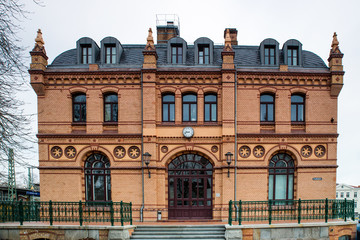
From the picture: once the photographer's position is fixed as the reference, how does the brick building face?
facing the viewer

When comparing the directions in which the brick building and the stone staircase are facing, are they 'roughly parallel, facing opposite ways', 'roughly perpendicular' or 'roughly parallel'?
roughly parallel

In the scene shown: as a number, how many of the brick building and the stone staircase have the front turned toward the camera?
2

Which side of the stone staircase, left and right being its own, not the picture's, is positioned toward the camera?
front

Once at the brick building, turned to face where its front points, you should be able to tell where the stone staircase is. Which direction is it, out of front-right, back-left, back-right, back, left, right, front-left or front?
front

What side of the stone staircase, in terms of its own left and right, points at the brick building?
back
